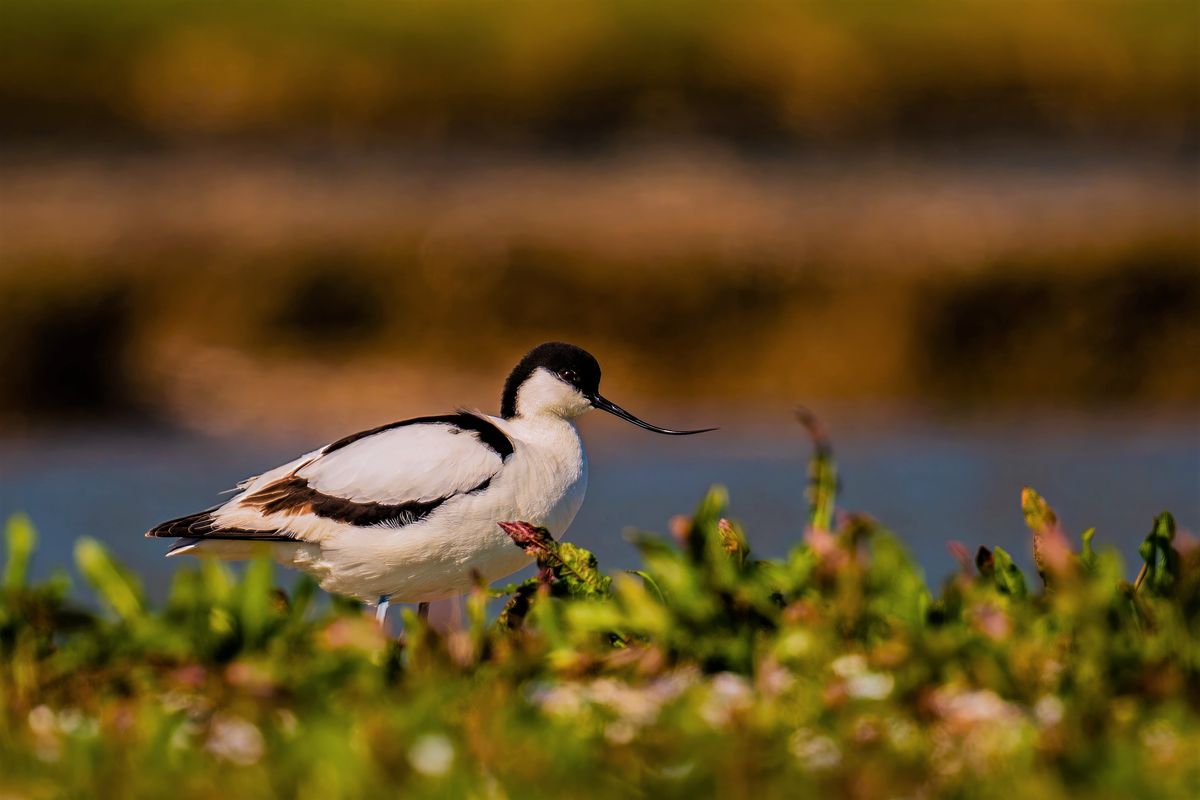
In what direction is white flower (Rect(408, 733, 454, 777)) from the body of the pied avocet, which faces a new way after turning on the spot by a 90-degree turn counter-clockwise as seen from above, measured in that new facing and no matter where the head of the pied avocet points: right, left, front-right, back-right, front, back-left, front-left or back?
back

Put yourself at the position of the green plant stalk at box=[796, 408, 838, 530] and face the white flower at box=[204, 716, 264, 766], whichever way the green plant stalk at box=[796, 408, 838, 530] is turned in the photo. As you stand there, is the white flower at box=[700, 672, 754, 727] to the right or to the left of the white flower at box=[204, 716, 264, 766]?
left

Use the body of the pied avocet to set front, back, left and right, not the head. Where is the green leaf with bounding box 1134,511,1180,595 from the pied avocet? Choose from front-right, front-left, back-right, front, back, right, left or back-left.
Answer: front-right

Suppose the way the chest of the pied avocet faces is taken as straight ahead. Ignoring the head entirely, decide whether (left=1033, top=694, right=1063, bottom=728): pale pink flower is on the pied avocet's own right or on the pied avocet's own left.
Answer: on the pied avocet's own right

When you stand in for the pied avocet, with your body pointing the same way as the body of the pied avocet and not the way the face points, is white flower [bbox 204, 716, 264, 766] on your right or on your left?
on your right

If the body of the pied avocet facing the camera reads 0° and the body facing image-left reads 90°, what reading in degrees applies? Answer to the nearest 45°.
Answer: approximately 270°

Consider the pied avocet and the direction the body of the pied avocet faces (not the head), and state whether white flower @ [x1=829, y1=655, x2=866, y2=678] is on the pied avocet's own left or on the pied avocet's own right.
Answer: on the pied avocet's own right

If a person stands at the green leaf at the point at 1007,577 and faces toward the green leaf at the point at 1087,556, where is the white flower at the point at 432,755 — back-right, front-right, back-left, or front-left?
back-right

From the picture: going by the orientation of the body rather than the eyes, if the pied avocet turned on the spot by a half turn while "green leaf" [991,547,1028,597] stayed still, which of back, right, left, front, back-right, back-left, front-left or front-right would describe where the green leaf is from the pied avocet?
back-left
